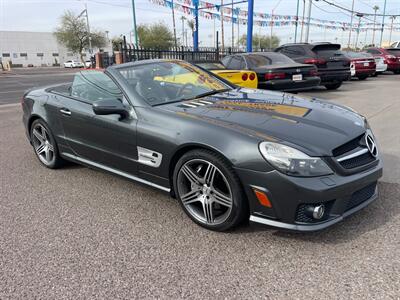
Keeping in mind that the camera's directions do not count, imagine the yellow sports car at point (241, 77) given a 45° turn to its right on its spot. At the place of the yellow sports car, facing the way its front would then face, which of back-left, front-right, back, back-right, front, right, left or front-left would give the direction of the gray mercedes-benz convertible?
back

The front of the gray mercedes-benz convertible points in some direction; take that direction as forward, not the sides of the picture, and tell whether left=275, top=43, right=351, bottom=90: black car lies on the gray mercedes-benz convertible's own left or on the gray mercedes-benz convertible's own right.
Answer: on the gray mercedes-benz convertible's own left

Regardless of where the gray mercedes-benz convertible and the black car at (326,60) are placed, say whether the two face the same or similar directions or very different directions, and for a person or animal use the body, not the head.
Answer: very different directions

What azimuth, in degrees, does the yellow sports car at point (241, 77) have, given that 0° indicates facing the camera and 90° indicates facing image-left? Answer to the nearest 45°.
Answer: approximately 135°

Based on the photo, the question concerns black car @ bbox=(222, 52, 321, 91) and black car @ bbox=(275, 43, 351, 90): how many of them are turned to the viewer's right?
0

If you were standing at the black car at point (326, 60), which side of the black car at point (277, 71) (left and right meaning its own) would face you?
right

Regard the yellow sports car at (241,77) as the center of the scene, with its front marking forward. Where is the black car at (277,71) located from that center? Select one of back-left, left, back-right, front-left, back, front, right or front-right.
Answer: right

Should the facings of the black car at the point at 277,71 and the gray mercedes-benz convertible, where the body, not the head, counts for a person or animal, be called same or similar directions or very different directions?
very different directions

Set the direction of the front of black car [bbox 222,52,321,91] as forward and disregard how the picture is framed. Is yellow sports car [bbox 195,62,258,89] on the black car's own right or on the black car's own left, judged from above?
on the black car's own left

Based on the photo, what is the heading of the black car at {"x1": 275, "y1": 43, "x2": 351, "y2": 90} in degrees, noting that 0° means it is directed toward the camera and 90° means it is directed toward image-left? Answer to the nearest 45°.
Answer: approximately 135°

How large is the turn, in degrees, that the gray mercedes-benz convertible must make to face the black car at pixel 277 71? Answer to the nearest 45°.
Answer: approximately 135° to its left

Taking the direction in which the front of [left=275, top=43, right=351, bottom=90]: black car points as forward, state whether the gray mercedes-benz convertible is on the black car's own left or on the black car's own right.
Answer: on the black car's own left
